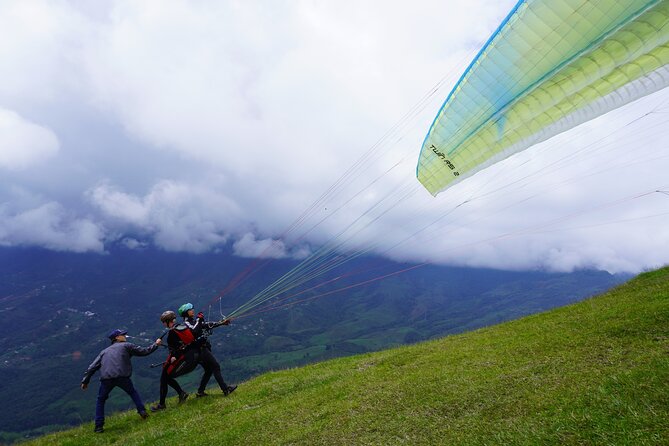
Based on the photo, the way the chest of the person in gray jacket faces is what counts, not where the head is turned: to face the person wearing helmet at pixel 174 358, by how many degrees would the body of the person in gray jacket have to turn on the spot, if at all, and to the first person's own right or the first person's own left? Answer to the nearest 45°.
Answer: approximately 45° to the first person's own right

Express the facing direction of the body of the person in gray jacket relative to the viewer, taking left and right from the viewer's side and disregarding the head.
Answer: facing away from the viewer and to the right of the viewer

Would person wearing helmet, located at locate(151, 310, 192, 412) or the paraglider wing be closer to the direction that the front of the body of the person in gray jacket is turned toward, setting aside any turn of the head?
the person wearing helmet
